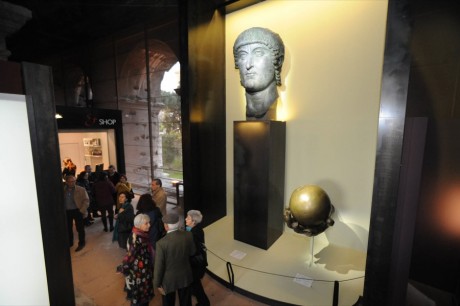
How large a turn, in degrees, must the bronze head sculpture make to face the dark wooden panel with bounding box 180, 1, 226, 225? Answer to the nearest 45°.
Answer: approximately 90° to its right

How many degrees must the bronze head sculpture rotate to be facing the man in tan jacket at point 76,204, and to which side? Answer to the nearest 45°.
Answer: approximately 45° to its right
